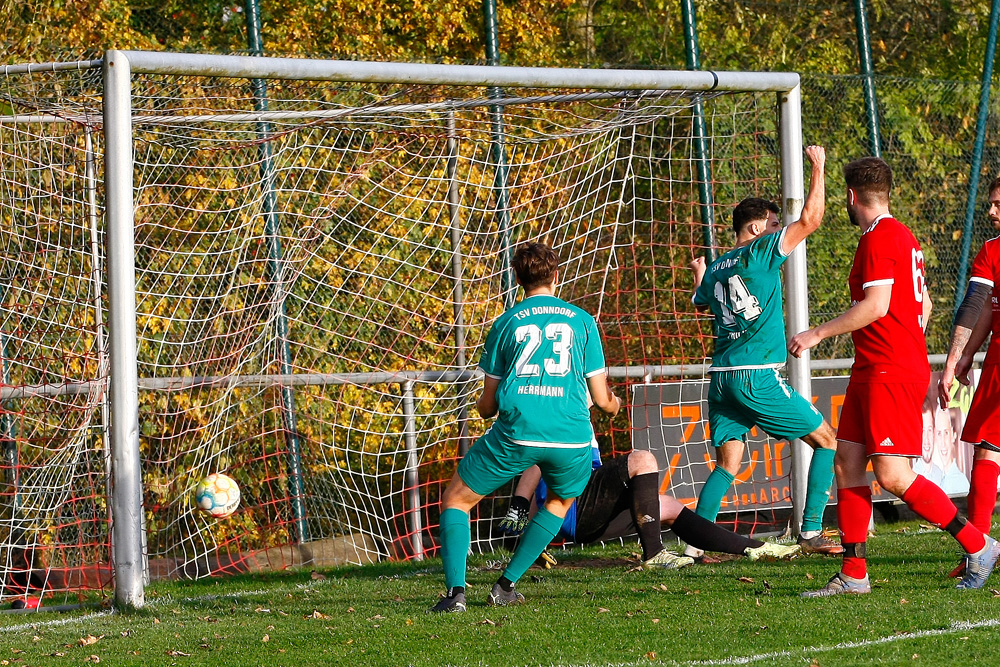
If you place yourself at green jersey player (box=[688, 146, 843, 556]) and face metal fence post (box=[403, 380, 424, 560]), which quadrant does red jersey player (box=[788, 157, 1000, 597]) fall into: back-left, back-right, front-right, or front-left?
back-left

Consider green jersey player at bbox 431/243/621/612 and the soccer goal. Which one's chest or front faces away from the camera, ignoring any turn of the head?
the green jersey player

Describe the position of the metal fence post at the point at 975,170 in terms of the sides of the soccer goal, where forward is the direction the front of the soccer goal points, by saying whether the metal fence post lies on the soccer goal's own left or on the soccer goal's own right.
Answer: on the soccer goal's own left

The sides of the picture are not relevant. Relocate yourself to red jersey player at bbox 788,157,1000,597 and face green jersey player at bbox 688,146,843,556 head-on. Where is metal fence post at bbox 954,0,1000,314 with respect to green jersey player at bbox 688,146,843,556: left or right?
right

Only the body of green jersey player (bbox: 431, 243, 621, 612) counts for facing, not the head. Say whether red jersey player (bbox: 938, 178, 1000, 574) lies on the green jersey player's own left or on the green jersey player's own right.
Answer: on the green jersey player's own right

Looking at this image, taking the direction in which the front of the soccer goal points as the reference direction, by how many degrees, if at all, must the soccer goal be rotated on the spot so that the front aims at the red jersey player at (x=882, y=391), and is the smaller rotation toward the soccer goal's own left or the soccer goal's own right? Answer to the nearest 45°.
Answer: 0° — it already faces them

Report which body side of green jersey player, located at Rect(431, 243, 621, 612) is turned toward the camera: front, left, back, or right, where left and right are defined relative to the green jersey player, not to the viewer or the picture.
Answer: back

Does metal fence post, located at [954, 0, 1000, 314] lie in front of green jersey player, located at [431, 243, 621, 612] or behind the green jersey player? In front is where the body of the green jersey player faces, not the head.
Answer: in front

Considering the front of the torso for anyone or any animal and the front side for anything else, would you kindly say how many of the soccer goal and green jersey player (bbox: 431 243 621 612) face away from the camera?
1

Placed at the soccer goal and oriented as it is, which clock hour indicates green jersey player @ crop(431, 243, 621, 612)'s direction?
The green jersey player is roughly at 1 o'clock from the soccer goal.

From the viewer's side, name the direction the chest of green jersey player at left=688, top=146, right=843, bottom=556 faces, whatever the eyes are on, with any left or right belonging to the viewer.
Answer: facing away from the viewer and to the right of the viewer

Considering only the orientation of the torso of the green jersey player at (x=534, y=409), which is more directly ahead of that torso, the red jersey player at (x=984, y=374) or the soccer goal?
the soccer goal

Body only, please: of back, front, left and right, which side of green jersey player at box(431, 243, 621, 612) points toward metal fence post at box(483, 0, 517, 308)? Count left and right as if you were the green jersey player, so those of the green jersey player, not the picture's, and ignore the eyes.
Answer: front
